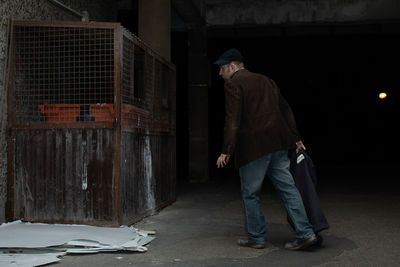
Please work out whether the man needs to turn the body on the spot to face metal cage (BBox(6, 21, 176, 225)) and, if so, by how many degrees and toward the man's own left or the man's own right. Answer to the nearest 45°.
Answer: approximately 45° to the man's own left

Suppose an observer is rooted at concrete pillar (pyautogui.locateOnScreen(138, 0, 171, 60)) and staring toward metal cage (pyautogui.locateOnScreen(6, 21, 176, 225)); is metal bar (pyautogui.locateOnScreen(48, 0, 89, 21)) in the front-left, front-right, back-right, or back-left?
front-right

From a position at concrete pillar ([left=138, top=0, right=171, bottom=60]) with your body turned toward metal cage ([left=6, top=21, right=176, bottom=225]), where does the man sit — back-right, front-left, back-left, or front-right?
front-left

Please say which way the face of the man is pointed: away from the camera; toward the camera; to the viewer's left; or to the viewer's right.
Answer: to the viewer's left

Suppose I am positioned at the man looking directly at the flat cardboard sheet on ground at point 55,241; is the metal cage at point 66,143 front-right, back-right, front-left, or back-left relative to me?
front-right

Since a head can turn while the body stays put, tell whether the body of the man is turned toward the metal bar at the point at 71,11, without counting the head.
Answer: yes

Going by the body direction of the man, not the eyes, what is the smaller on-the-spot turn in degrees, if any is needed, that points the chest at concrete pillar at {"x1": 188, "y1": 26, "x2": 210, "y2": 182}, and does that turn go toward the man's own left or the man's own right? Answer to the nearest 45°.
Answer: approximately 45° to the man's own right

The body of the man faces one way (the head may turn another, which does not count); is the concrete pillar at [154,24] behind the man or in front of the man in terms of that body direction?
in front

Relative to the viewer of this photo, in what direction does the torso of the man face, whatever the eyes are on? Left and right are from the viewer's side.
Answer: facing away from the viewer and to the left of the viewer

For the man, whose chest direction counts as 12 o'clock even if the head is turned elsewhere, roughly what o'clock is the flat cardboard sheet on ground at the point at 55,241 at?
The flat cardboard sheet on ground is roughly at 10 o'clock from the man.

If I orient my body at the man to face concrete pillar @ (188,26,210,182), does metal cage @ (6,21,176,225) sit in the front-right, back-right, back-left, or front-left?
front-left

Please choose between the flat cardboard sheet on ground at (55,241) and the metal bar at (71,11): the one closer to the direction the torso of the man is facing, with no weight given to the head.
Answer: the metal bar
